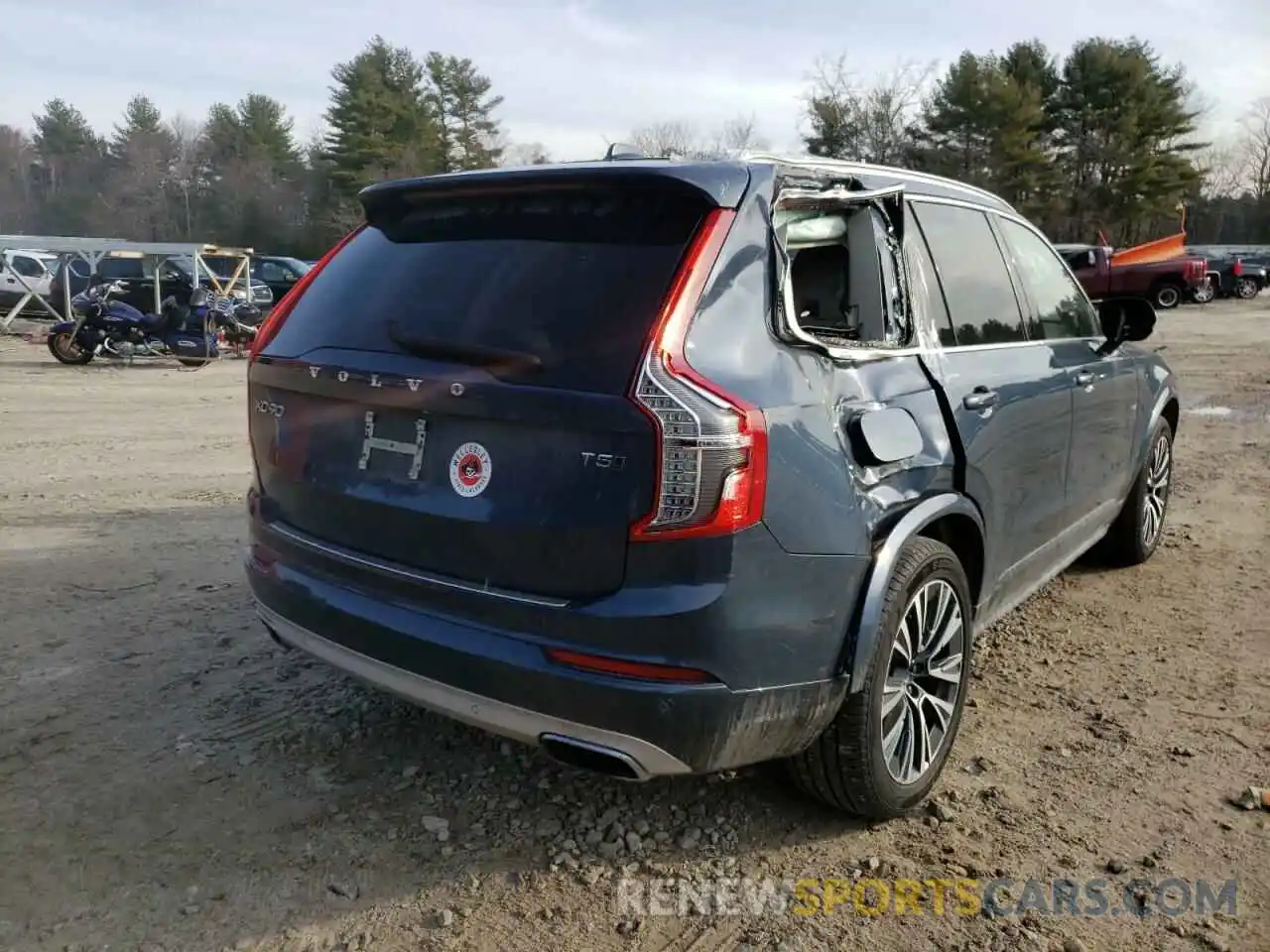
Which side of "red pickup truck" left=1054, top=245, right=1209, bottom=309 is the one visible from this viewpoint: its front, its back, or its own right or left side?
left

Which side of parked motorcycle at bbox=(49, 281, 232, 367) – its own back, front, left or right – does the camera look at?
left

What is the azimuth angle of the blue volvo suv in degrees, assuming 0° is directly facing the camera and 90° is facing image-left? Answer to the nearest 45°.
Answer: approximately 225°

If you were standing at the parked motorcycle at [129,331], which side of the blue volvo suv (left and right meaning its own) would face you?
left

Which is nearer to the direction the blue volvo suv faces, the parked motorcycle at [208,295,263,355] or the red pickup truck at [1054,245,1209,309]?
the red pickup truck
